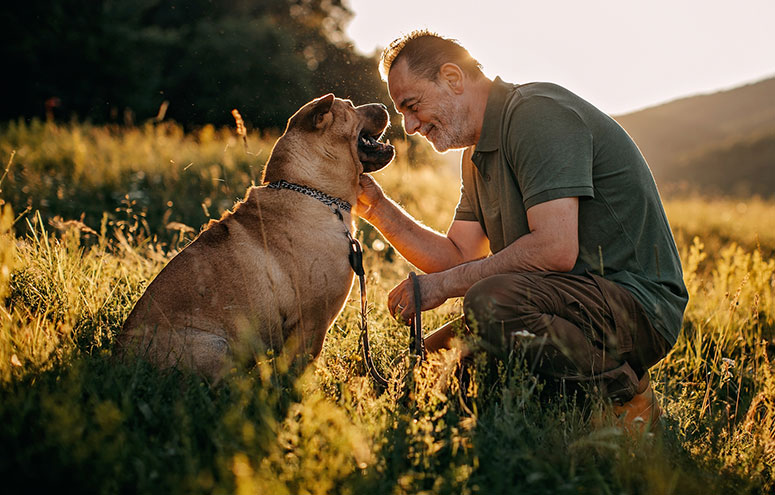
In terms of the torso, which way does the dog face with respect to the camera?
to the viewer's right

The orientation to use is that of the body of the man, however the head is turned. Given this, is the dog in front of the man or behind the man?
in front

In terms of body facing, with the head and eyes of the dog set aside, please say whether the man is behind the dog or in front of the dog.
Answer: in front

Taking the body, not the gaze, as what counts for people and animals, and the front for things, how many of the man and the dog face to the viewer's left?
1

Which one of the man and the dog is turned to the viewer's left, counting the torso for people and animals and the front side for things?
the man

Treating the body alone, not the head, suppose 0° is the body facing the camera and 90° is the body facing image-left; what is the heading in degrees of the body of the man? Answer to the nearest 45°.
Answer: approximately 90°

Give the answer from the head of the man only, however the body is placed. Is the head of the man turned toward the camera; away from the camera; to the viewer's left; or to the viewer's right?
to the viewer's left
